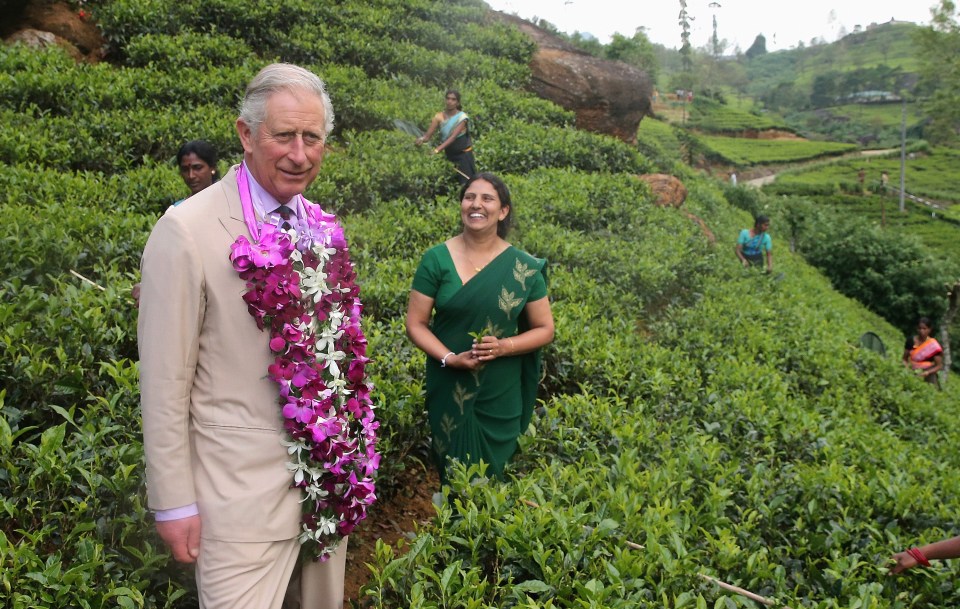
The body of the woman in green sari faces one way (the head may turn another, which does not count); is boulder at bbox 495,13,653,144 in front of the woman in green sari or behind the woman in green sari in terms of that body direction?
behind

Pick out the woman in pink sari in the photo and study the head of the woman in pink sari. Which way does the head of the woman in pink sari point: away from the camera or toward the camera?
toward the camera

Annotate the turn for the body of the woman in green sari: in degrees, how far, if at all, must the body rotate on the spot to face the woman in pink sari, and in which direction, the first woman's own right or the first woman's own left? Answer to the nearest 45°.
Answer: approximately 135° to the first woman's own left

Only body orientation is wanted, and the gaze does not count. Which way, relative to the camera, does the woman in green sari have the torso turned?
toward the camera

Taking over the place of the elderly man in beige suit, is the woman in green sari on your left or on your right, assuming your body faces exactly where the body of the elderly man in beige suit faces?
on your left

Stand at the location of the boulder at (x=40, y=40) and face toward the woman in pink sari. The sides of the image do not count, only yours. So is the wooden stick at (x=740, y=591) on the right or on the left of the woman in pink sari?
right

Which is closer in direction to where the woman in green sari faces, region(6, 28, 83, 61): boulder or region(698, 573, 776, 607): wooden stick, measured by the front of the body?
the wooden stick

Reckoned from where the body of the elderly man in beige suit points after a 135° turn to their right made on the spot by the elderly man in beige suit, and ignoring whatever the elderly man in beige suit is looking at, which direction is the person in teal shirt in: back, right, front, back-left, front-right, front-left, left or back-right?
back-right

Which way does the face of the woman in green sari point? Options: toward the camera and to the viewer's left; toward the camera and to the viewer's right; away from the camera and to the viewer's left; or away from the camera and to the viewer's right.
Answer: toward the camera and to the viewer's left

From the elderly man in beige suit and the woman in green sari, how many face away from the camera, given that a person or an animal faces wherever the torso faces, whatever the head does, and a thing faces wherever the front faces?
0

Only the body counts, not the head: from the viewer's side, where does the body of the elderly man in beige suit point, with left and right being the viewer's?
facing the viewer and to the right of the viewer

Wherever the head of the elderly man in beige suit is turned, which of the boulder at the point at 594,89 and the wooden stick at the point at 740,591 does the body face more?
the wooden stick

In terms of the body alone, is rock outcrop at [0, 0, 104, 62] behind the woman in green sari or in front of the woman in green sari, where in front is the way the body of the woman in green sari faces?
behind
